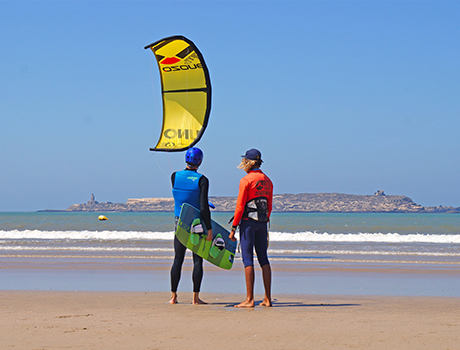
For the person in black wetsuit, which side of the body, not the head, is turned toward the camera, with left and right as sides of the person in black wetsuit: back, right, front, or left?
back

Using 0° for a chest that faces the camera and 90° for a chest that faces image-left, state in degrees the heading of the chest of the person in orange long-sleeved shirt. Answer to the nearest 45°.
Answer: approximately 135°

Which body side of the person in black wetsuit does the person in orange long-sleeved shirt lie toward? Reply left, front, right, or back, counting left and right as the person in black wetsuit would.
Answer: right

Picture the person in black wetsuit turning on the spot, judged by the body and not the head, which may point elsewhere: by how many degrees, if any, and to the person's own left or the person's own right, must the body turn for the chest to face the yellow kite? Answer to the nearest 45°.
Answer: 0° — they already face it

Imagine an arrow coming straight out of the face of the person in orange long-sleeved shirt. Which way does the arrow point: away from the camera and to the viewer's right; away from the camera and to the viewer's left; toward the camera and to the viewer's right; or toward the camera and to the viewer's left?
away from the camera and to the viewer's left

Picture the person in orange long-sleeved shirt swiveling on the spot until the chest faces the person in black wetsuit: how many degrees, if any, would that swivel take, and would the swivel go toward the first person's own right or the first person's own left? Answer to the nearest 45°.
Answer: approximately 45° to the first person's own left
